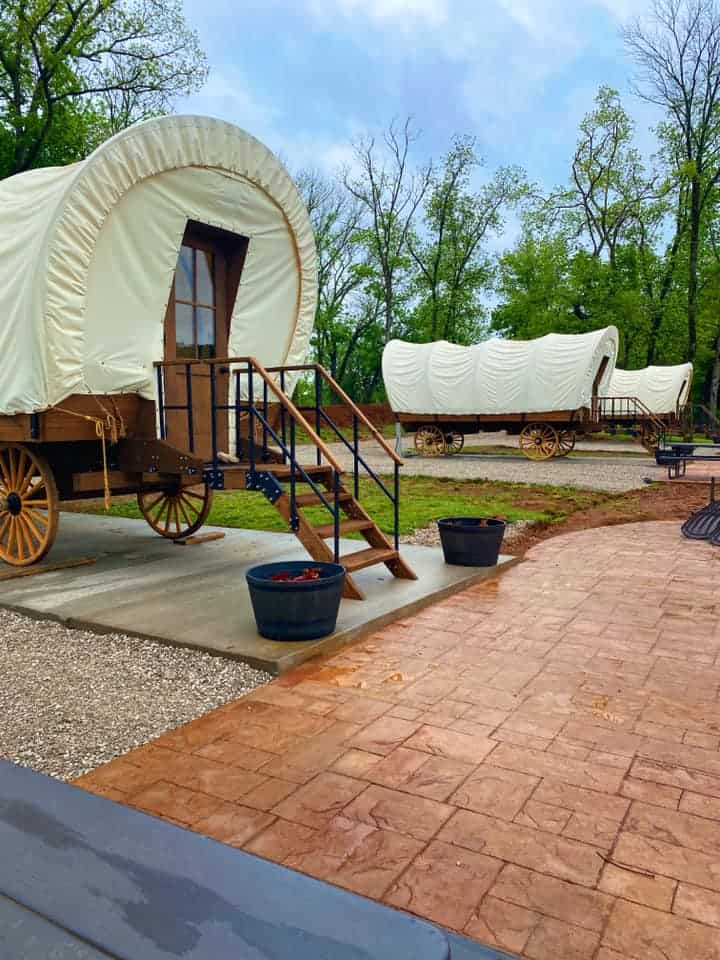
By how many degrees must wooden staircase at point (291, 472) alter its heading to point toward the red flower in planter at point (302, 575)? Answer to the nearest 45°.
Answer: approximately 45° to its right

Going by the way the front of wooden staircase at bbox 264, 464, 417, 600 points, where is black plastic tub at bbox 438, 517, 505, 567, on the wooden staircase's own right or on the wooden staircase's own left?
on the wooden staircase's own left

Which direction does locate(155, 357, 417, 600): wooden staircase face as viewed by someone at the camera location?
facing the viewer and to the right of the viewer

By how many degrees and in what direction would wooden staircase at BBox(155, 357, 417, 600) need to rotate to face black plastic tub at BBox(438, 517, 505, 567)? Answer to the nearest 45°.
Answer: approximately 45° to its left

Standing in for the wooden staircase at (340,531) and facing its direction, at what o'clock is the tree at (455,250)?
The tree is roughly at 8 o'clock from the wooden staircase.

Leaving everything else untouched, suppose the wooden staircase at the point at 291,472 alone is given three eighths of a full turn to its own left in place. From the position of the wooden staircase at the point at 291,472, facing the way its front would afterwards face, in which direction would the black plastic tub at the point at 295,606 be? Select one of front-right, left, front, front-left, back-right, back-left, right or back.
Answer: back

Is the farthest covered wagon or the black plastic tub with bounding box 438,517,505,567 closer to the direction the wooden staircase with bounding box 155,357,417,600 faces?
the black plastic tub

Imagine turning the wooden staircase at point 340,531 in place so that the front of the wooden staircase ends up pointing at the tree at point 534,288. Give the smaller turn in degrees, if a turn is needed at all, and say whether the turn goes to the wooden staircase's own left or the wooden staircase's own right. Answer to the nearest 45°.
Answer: approximately 135° to the wooden staircase's own left

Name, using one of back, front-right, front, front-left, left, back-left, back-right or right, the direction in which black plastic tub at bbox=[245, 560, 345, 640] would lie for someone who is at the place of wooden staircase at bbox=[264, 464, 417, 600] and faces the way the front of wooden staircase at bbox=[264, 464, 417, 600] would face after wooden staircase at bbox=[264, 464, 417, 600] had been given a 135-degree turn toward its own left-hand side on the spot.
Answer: back
